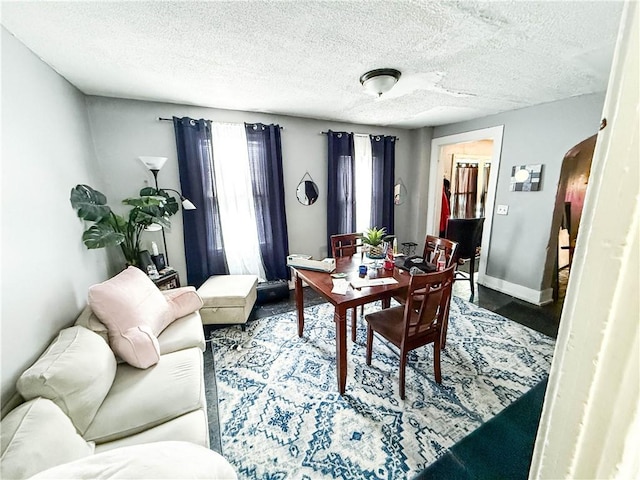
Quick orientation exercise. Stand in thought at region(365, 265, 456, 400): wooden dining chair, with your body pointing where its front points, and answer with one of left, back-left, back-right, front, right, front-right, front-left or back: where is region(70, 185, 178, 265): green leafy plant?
front-left

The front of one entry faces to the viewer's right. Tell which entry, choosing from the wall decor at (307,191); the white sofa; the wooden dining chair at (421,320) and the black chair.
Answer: the white sofa

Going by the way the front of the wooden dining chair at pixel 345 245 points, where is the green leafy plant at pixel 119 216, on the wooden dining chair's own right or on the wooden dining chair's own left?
on the wooden dining chair's own right

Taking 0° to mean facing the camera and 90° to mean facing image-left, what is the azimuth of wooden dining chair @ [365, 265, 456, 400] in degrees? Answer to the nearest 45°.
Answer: approximately 135°

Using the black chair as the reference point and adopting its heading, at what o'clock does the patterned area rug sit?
The patterned area rug is roughly at 8 o'clock from the black chair.

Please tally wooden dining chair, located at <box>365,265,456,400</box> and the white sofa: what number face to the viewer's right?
1

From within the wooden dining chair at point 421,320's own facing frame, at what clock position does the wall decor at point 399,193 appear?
The wall decor is roughly at 1 o'clock from the wooden dining chair.

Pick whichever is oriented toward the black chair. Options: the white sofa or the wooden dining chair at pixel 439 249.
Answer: the white sofa

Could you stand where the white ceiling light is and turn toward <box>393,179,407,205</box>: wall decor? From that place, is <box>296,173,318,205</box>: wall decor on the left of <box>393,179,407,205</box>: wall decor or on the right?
left

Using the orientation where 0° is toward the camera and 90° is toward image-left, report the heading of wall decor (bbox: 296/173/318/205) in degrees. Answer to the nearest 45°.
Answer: approximately 0°
